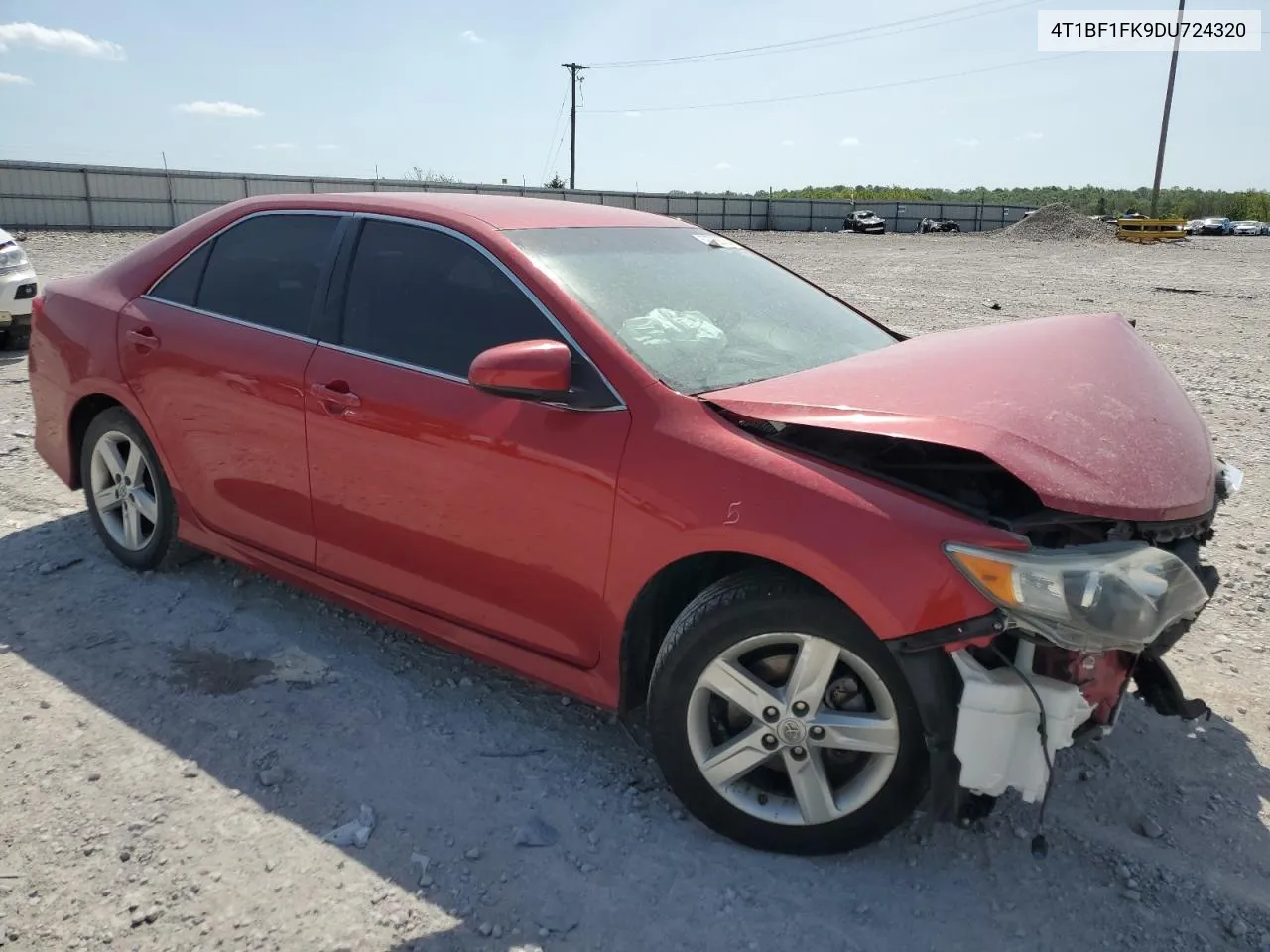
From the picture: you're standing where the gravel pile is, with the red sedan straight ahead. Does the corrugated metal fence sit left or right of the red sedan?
right

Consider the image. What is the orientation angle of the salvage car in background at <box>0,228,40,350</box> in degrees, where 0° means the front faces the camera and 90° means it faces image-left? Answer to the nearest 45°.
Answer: approximately 315°

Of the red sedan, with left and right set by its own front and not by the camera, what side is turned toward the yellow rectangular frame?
left

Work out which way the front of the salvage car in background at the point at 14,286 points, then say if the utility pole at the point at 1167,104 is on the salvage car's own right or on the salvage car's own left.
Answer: on the salvage car's own left

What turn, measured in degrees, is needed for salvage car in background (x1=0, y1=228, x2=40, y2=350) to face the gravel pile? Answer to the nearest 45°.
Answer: approximately 90° to its left

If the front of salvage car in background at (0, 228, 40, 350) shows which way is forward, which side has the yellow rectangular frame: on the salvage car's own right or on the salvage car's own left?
on the salvage car's own left

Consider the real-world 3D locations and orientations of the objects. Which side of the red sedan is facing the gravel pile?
left

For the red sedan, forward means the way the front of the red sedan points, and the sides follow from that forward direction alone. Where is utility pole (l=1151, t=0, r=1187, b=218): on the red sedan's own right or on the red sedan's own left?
on the red sedan's own left

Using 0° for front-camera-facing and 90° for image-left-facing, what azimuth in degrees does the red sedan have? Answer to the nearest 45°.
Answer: approximately 315°

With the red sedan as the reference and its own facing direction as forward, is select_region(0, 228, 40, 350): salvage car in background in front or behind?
behind
